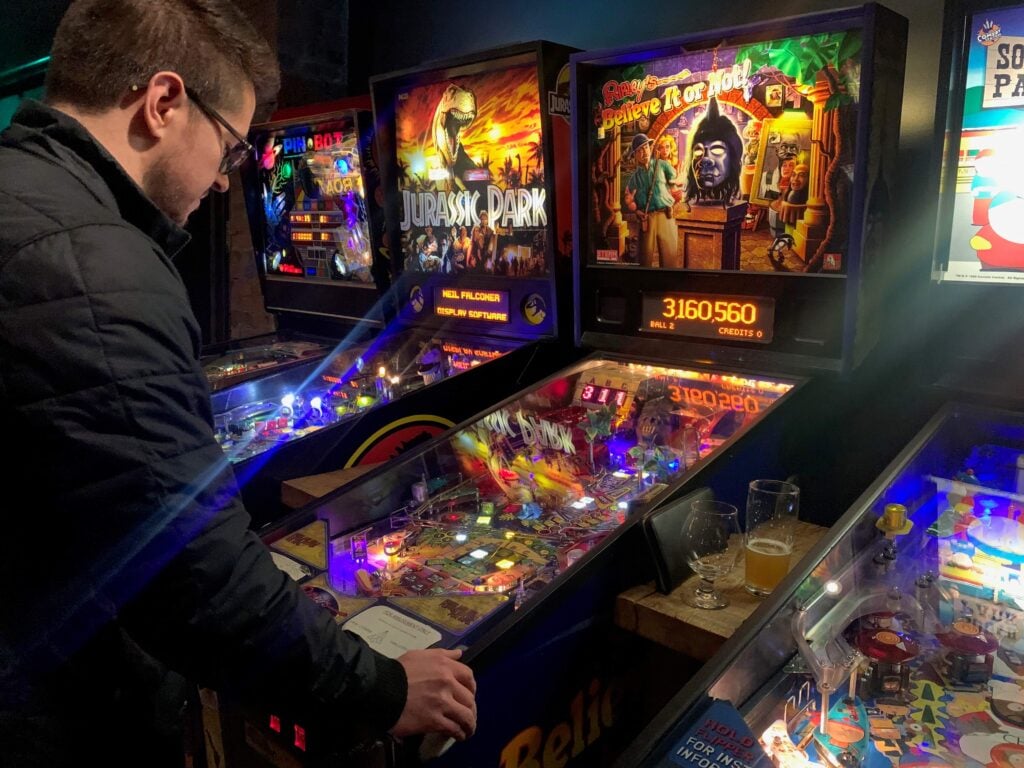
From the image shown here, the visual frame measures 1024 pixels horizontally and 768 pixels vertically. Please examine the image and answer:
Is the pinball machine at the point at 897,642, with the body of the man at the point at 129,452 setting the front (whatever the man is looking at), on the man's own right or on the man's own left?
on the man's own right

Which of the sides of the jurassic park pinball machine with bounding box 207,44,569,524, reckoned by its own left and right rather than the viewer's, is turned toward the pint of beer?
left

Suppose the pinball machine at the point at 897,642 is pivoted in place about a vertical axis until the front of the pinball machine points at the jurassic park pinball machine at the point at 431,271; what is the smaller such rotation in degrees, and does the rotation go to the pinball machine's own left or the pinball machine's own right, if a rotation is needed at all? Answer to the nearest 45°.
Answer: approximately 90° to the pinball machine's own right

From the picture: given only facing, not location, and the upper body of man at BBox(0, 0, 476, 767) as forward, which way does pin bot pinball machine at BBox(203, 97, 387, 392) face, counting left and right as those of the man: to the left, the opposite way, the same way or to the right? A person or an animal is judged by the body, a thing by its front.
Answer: the opposite way

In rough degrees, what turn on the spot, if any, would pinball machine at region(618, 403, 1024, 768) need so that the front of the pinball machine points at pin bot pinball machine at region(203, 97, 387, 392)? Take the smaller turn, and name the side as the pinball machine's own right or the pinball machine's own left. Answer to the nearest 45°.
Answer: approximately 90° to the pinball machine's own right

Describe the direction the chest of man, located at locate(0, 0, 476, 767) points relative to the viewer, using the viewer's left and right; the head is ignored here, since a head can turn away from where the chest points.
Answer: facing away from the viewer and to the right of the viewer

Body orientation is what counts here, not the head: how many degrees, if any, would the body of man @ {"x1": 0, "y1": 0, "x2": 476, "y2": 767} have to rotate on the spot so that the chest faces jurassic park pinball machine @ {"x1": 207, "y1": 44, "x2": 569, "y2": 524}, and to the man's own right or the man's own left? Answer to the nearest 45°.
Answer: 0° — they already face it

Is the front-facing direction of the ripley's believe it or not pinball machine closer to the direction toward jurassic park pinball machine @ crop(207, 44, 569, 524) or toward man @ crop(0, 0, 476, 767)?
the man

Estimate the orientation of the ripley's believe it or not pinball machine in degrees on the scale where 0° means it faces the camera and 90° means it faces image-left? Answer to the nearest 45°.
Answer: approximately 45°
